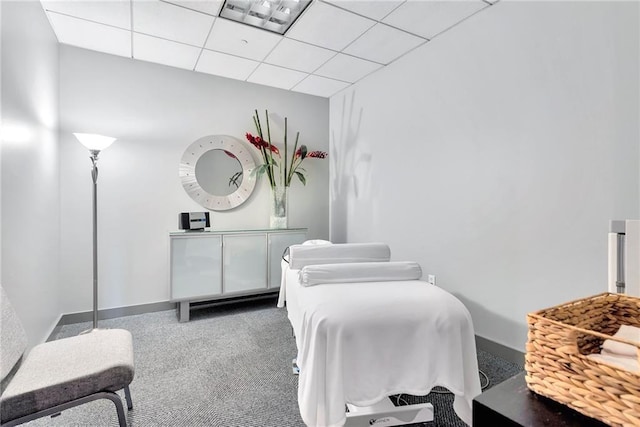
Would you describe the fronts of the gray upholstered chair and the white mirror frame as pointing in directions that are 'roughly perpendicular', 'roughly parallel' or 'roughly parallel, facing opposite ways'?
roughly perpendicular

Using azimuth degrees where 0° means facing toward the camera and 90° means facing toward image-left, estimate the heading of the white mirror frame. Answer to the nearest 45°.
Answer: approximately 0°

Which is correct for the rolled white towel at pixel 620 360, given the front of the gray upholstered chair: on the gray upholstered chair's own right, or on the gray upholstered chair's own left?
on the gray upholstered chair's own right

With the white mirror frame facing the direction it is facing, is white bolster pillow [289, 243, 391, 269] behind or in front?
in front

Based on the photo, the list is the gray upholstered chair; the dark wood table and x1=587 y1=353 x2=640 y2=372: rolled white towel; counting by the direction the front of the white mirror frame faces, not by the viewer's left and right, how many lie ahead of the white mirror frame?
3

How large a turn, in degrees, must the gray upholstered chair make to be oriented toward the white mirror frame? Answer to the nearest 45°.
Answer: approximately 45° to its left

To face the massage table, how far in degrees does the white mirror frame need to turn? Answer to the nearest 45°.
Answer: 0° — it already faces it

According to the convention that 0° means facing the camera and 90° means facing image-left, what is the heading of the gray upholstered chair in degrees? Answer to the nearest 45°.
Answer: approximately 270°

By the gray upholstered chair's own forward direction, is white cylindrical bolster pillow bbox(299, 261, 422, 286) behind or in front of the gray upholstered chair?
in front

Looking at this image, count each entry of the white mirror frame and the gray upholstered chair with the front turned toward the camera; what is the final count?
1
